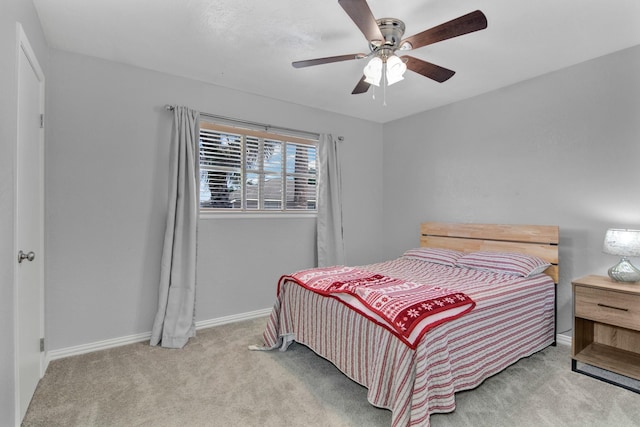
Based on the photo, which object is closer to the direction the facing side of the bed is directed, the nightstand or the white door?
the white door

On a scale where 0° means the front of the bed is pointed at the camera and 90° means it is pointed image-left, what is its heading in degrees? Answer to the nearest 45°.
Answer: approximately 45°

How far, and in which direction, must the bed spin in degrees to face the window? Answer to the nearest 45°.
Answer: approximately 90° to its right

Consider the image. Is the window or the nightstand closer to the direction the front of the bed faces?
the window

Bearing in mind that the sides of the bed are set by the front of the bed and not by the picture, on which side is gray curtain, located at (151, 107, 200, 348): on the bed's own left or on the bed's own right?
on the bed's own right

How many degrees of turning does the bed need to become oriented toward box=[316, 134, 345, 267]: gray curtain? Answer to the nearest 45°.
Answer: approximately 90° to its right
